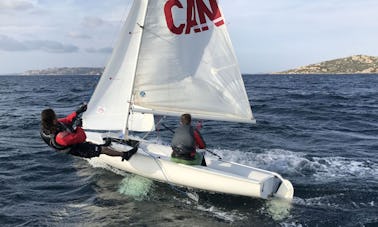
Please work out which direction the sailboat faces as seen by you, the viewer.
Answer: facing away from the viewer and to the left of the viewer
